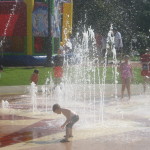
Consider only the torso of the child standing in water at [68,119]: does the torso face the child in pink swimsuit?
no

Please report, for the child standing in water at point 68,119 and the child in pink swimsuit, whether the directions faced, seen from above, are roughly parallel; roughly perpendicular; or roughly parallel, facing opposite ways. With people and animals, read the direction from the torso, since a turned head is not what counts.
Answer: roughly perpendicular

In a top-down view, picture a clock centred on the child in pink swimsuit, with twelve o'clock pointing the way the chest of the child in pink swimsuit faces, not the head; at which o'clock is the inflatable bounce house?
The inflatable bounce house is roughly at 5 o'clock from the child in pink swimsuit.

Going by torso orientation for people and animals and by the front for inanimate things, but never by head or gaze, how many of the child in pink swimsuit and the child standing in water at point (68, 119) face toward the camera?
1

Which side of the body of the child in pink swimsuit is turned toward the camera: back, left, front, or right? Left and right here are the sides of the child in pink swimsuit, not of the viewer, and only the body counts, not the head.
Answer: front

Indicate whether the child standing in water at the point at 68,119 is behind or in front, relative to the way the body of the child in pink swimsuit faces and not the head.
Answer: in front

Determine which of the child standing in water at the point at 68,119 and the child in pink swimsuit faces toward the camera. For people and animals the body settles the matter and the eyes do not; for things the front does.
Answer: the child in pink swimsuit

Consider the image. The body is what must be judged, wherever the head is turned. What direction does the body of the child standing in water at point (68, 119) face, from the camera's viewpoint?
to the viewer's left
